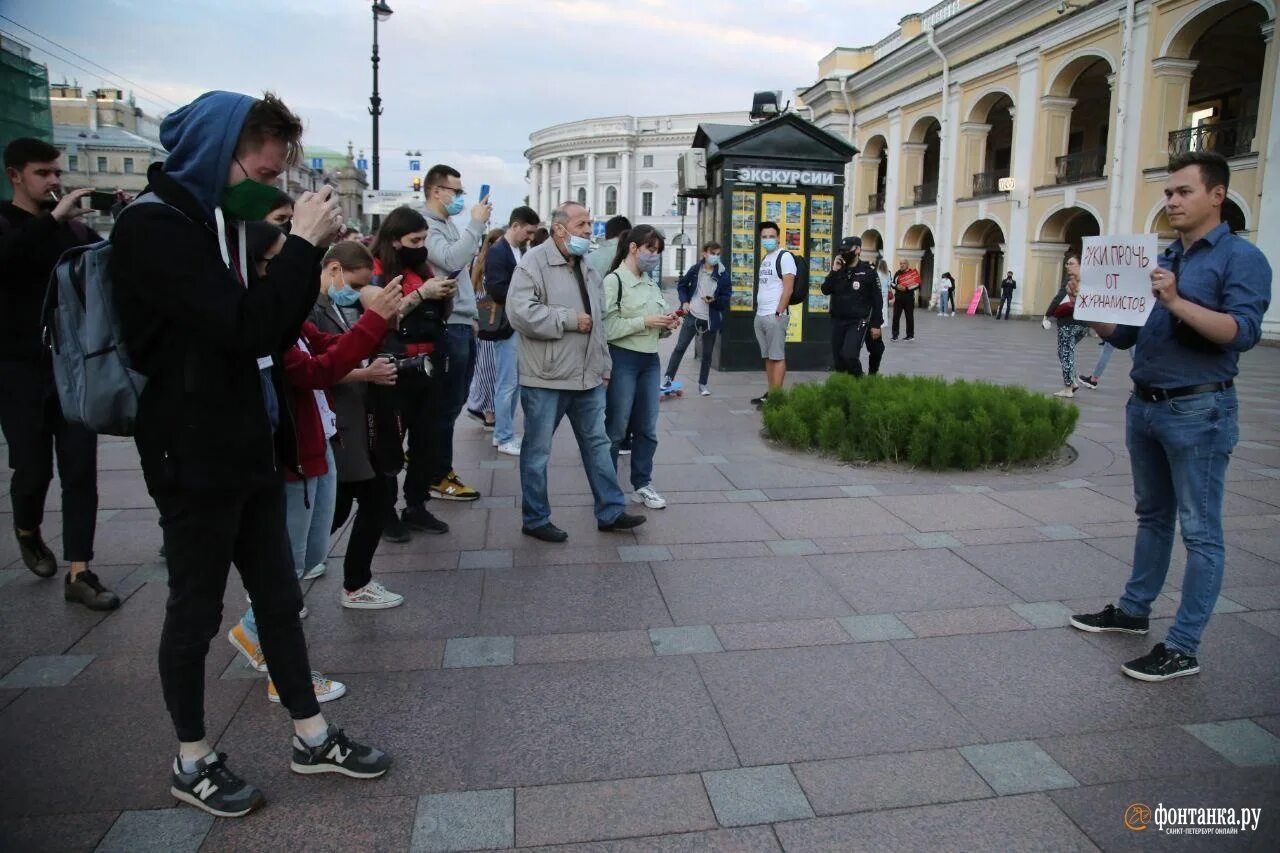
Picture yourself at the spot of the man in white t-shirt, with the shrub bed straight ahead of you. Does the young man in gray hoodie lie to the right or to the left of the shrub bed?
right

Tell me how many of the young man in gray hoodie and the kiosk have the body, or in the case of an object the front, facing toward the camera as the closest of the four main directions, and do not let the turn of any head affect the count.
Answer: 1

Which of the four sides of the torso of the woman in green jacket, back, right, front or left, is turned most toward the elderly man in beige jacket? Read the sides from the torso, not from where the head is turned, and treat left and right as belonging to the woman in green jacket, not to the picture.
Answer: right

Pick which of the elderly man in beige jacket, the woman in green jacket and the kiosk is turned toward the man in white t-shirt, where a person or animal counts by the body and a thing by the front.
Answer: the kiosk

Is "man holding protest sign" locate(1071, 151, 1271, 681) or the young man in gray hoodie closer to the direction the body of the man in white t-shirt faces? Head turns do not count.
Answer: the young man in gray hoodie

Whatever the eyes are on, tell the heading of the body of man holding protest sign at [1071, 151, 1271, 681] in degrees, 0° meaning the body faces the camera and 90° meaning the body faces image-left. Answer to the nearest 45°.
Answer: approximately 45°

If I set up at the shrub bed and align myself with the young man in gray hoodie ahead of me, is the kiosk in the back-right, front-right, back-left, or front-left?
back-right

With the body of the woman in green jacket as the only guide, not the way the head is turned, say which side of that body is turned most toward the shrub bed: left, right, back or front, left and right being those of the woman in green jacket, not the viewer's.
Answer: left

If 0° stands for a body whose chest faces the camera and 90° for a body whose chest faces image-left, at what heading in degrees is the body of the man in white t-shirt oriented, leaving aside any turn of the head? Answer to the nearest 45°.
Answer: approximately 45°

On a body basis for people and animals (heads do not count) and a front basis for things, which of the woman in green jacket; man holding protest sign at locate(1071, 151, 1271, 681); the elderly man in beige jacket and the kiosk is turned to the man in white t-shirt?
the kiosk

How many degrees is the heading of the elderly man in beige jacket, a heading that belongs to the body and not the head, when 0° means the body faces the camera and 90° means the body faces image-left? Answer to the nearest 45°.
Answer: approximately 315°
